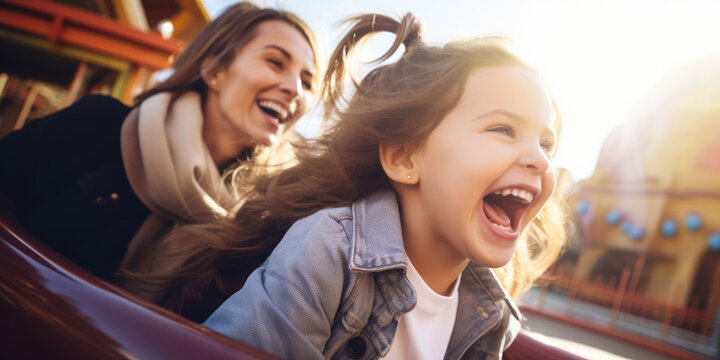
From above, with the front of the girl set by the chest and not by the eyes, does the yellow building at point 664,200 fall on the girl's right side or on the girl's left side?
on the girl's left side

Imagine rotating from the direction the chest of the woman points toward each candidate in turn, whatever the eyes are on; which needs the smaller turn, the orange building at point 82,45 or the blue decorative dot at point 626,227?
the blue decorative dot

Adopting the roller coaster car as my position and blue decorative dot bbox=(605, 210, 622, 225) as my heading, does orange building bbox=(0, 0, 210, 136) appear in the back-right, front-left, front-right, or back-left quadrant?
front-left

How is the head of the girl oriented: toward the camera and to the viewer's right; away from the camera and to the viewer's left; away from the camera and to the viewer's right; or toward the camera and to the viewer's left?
toward the camera and to the viewer's right

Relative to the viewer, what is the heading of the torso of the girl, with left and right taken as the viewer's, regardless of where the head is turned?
facing the viewer and to the right of the viewer

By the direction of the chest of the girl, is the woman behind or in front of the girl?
behind

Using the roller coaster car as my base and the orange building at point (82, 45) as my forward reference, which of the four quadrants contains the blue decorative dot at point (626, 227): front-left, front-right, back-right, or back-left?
front-right

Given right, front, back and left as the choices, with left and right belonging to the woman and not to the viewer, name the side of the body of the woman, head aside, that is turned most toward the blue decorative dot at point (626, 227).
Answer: left

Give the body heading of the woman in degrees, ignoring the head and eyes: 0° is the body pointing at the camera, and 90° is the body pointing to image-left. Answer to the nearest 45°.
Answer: approximately 315°

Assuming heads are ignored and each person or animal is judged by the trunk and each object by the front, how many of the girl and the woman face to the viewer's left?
0

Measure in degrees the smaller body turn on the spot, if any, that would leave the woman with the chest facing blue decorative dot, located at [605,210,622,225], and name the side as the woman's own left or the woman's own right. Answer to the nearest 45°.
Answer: approximately 90° to the woman's own left

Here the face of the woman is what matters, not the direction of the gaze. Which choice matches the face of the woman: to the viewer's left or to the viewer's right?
to the viewer's right
